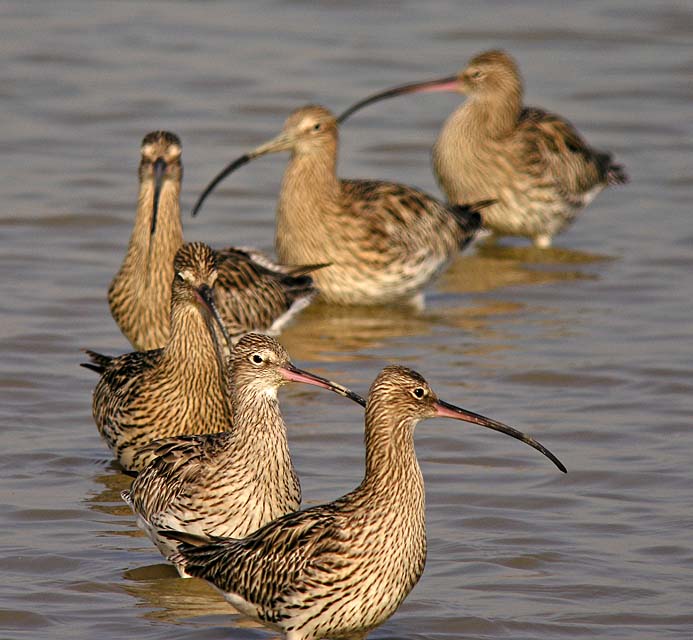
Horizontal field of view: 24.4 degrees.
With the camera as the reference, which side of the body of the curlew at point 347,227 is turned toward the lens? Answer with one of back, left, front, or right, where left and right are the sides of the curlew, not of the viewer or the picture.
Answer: left

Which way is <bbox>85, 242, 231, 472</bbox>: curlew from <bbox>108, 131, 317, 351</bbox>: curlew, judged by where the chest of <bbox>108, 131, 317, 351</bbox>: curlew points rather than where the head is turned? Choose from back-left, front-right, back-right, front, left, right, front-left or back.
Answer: front-left

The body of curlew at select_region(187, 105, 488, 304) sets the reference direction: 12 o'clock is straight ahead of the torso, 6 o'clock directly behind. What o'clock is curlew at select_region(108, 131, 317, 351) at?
curlew at select_region(108, 131, 317, 351) is roughly at 10 o'clock from curlew at select_region(187, 105, 488, 304).

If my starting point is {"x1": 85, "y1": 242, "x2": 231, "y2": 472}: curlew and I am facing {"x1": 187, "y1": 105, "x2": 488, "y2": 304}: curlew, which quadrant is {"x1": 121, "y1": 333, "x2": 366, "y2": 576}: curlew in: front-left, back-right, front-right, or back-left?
back-right

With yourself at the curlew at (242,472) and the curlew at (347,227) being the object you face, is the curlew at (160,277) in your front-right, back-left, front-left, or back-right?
front-left

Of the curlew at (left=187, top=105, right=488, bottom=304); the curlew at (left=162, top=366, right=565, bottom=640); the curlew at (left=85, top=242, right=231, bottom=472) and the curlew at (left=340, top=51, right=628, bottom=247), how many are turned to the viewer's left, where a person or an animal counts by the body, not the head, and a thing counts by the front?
2

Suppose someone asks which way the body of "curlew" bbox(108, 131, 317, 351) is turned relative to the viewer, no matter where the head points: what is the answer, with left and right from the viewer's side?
facing the viewer and to the left of the viewer

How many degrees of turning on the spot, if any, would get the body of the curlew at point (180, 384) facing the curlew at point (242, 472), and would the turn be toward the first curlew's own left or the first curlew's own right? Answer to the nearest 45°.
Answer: approximately 45° to the first curlew's own right

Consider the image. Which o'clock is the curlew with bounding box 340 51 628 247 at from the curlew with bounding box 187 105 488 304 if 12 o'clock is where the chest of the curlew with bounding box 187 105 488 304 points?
the curlew with bounding box 340 51 628 247 is roughly at 4 o'clock from the curlew with bounding box 187 105 488 304.

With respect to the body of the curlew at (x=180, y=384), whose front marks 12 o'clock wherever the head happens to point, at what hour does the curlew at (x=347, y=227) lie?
the curlew at (x=347, y=227) is roughly at 8 o'clock from the curlew at (x=180, y=384).

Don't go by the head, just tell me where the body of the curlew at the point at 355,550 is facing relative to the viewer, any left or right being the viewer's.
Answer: facing to the right of the viewer

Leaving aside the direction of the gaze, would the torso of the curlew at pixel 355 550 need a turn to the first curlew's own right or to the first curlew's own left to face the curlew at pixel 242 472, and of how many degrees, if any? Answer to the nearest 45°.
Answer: approximately 135° to the first curlew's own left

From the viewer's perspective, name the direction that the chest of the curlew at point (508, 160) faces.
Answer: to the viewer's left

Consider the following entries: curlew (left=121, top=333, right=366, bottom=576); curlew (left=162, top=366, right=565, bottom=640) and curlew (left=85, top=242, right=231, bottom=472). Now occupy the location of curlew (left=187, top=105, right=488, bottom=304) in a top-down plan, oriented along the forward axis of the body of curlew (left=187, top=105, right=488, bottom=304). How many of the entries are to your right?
0

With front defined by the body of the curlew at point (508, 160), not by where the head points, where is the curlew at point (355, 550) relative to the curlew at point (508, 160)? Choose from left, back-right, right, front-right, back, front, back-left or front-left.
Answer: left

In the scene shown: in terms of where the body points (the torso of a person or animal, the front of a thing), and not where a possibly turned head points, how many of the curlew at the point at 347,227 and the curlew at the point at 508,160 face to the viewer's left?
2

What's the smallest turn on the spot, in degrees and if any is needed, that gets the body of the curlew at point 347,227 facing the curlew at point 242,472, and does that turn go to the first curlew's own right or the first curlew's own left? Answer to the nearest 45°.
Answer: approximately 90° to the first curlew's own left

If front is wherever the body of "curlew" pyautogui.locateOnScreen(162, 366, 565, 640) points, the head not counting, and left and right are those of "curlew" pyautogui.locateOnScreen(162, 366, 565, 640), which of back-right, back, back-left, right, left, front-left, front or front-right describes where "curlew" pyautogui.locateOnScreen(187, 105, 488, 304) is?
left
